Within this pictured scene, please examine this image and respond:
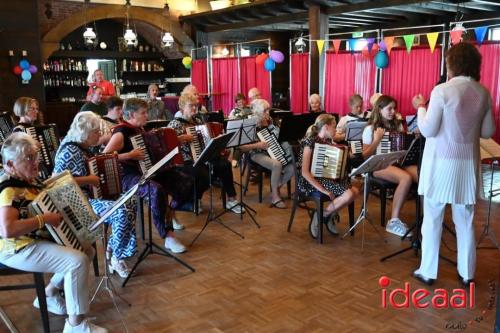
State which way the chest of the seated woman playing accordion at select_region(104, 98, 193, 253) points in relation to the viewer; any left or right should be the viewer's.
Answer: facing to the right of the viewer

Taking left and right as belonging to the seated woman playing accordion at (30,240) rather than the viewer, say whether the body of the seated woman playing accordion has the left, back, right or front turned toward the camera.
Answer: right

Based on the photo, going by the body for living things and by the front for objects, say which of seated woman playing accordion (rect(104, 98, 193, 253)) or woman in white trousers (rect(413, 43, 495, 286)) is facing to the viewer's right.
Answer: the seated woman playing accordion

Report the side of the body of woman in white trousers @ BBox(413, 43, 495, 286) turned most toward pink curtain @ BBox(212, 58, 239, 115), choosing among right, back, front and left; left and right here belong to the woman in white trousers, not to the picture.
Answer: front

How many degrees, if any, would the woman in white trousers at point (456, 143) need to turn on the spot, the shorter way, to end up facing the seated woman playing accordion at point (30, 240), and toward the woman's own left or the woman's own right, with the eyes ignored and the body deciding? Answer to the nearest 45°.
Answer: approximately 90° to the woman's own left

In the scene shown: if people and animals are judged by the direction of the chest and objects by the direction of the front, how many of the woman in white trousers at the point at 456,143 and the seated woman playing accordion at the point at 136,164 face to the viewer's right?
1

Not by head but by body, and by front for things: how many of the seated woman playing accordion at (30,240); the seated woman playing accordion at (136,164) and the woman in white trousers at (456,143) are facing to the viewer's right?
2

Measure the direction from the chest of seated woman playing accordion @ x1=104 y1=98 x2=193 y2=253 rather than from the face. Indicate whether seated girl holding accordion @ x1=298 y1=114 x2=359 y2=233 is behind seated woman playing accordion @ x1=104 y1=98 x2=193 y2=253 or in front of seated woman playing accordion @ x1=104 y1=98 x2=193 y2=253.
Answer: in front

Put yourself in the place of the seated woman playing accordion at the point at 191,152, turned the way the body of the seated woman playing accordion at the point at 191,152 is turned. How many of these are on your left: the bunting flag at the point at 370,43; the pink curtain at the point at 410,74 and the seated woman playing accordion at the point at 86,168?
2

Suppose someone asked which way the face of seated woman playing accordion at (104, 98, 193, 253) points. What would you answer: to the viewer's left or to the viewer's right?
to the viewer's right

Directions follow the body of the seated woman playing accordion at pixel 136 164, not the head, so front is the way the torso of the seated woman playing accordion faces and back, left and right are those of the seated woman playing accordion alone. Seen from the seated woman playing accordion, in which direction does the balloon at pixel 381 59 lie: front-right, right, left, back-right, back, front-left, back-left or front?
front-left

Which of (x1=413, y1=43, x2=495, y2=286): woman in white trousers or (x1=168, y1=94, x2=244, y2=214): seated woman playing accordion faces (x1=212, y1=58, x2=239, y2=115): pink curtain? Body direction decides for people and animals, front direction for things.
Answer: the woman in white trousers

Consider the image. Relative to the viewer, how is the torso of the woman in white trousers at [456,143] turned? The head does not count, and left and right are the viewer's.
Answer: facing away from the viewer and to the left of the viewer

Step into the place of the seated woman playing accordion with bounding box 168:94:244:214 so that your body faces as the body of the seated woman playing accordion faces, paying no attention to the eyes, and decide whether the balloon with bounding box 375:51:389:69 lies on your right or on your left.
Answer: on your left

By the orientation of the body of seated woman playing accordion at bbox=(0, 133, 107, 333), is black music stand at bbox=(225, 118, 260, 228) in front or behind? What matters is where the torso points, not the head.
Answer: in front

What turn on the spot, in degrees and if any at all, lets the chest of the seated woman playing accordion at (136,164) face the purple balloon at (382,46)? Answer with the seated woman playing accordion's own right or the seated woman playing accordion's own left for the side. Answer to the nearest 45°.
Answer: approximately 45° to the seated woman playing accordion's own left

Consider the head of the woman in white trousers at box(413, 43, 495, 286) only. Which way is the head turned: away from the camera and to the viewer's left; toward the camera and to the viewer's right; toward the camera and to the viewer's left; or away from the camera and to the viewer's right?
away from the camera and to the viewer's left
